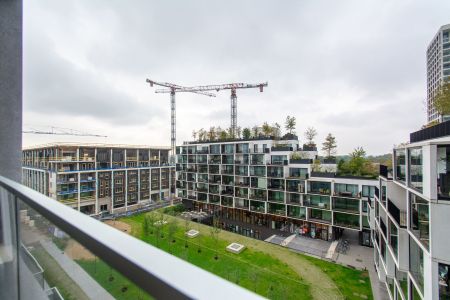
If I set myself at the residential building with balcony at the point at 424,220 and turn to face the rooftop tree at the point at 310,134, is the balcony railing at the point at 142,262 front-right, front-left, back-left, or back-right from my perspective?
back-left

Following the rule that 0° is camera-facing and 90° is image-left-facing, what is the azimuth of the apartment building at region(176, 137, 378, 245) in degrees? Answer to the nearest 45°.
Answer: approximately 45°

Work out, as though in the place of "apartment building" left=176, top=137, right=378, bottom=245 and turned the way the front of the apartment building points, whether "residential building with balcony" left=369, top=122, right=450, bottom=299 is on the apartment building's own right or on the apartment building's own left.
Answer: on the apartment building's own left

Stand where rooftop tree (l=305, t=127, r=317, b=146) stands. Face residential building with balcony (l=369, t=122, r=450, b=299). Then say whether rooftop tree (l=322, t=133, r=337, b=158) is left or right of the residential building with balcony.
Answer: left

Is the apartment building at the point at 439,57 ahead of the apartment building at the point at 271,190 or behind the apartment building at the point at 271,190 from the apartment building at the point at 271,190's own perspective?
behind

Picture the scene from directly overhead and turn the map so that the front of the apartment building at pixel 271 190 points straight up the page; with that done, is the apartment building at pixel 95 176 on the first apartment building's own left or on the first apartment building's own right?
on the first apartment building's own right
